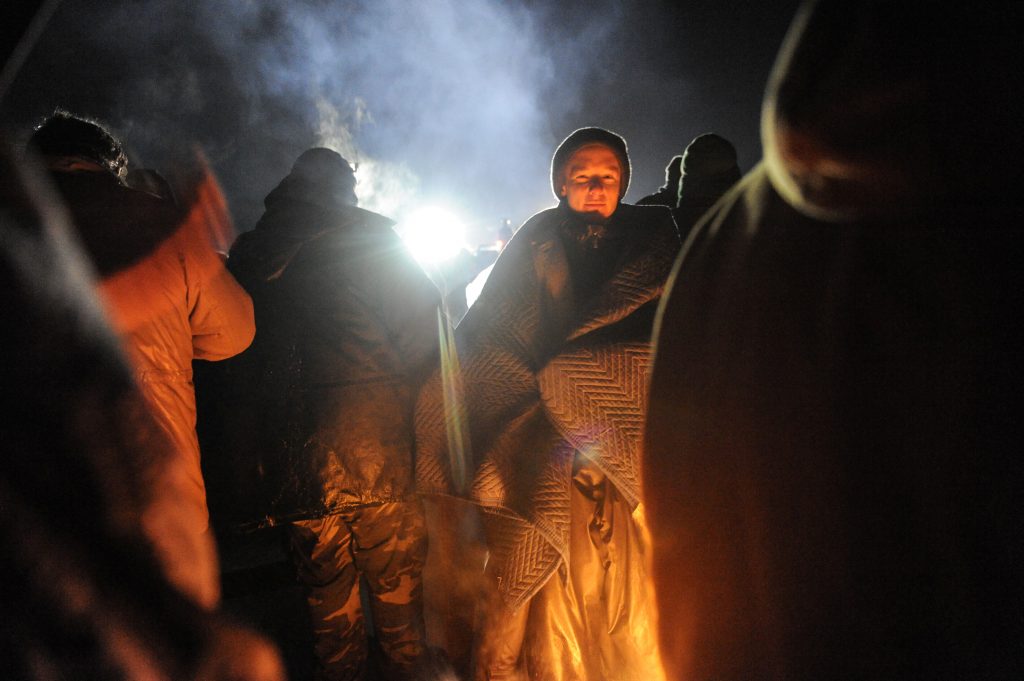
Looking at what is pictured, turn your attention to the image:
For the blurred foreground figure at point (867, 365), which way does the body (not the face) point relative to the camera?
away from the camera

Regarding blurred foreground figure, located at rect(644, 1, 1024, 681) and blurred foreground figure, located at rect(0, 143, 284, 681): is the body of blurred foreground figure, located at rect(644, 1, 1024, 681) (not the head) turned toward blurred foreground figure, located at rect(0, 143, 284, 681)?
no

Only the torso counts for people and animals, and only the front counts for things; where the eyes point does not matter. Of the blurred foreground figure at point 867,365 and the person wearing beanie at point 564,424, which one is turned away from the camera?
the blurred foreground figure

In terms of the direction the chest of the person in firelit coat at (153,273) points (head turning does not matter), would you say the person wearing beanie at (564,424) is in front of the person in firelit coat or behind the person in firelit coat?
in front

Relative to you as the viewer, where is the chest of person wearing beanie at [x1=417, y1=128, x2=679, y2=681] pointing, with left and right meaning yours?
facing the viewer

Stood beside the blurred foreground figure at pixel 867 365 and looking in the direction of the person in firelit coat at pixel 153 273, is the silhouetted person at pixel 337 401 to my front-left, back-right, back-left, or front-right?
front-right

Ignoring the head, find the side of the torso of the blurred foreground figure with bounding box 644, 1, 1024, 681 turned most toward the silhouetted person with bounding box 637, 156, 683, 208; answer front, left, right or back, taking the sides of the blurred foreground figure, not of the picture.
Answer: front

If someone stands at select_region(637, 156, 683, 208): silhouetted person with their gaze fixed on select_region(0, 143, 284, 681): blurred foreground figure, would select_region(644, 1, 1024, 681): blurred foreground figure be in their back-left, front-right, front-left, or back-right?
front-left

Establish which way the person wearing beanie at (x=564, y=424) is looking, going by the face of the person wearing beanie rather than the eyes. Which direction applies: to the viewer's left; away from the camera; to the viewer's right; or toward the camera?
toward the camera

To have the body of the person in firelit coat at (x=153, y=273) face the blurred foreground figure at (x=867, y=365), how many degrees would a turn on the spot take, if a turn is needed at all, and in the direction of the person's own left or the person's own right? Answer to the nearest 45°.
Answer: approximately 90° to the person's own right

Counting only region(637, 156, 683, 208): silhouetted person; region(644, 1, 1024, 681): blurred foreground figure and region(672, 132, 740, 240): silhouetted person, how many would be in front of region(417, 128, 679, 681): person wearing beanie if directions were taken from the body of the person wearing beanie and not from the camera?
1

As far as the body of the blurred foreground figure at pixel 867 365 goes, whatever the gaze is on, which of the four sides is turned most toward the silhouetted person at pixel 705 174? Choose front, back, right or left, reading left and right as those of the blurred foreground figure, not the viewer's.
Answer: front

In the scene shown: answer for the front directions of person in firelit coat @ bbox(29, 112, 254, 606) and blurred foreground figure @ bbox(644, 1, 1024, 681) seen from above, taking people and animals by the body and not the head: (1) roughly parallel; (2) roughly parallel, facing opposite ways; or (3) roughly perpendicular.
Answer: roughly parallel
